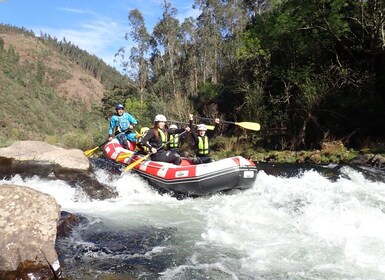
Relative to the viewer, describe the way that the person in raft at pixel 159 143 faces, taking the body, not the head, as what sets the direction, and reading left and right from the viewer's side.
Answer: facing the viewer and to the right of the viewer

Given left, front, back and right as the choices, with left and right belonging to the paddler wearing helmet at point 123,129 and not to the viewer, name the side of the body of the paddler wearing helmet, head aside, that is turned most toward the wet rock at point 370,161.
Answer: left

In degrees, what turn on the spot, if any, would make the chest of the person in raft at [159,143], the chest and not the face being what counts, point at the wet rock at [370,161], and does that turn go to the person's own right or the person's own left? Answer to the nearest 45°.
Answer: approximately 90° to the person's own left

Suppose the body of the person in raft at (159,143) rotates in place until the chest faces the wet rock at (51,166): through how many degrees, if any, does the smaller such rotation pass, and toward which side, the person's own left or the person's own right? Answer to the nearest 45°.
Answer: approximately 135° to the person's own right

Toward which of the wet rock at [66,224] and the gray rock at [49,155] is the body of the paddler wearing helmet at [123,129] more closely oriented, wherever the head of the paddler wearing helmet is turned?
the wet rock

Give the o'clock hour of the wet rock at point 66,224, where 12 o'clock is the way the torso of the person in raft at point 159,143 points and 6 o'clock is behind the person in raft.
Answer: The wet rock is roughly at 2 o'clock from the person in raft.

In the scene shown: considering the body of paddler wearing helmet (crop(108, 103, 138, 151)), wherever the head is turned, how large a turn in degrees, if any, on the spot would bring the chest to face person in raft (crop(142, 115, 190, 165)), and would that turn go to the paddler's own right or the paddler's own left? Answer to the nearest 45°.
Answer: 0° — they already face them

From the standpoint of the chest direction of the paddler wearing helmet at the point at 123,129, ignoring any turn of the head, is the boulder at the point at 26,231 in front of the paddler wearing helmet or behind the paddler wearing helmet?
in front

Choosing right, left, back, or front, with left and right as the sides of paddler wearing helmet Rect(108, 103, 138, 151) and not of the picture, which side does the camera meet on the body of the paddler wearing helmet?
front

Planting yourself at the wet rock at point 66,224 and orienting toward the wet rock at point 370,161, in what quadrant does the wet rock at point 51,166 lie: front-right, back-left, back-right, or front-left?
front-left

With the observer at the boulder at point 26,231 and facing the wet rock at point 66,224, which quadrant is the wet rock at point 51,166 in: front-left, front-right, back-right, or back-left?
front-left

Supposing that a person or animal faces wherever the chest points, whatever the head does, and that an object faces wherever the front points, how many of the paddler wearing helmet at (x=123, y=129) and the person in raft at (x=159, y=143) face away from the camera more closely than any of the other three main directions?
0

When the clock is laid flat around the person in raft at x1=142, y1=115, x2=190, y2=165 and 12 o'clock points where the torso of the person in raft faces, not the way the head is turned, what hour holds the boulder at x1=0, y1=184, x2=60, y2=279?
The boulder is roughly at 2 o'clock from the person in raft.

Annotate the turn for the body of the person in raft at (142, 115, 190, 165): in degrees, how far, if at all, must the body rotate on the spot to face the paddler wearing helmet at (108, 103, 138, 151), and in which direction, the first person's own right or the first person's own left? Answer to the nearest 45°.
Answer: approximately 135° to the first person's own left
